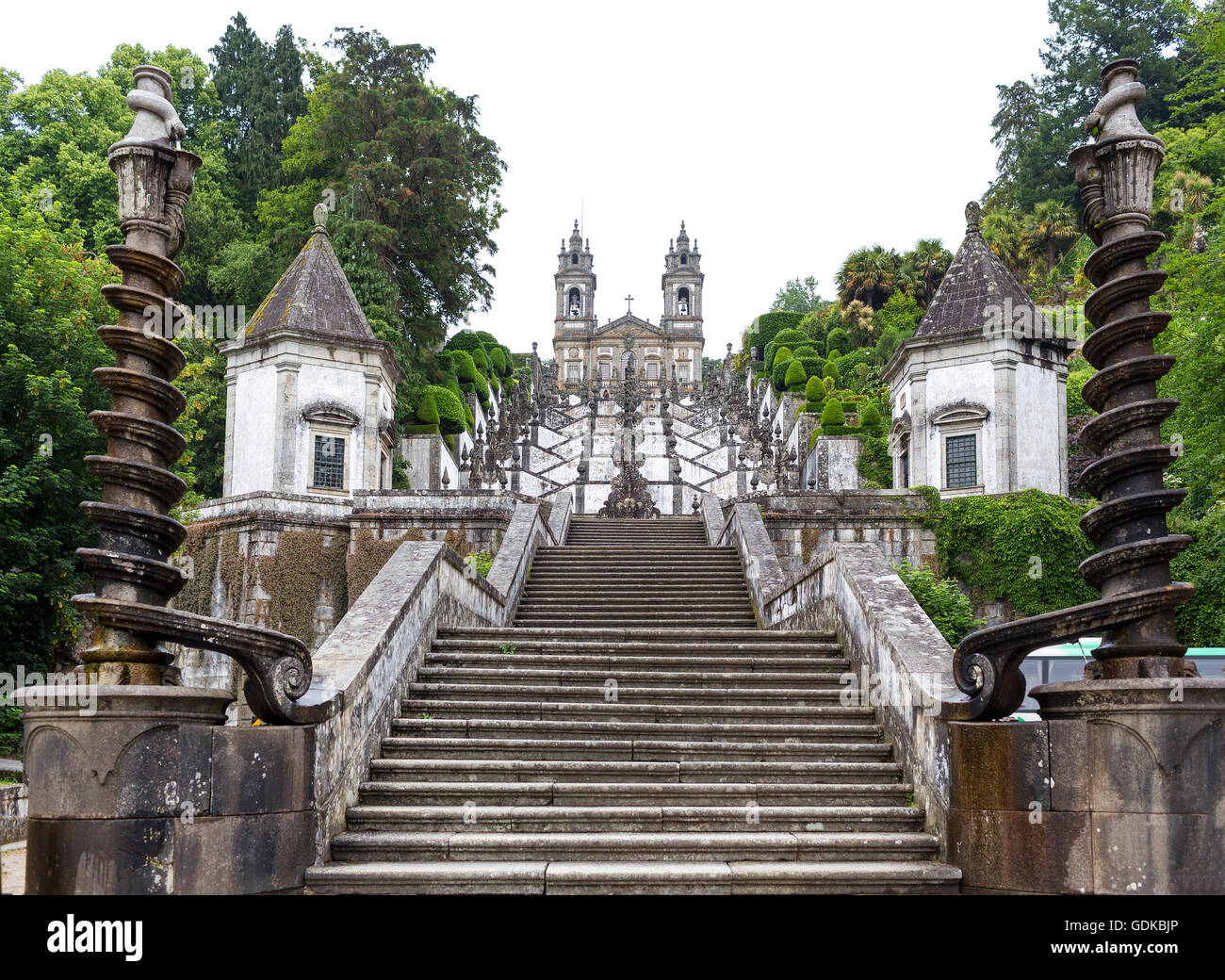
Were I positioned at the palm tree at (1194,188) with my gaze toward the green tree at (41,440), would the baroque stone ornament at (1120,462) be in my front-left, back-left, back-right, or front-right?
front-left

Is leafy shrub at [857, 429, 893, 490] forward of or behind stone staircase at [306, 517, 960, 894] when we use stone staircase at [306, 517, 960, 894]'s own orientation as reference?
behind

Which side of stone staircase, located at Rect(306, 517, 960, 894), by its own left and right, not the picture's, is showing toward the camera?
front

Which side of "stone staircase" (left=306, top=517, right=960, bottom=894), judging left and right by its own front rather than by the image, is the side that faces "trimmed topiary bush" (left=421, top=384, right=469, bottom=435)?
back

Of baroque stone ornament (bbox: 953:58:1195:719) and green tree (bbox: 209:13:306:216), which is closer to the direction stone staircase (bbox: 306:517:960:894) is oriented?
the baroque stone ornament

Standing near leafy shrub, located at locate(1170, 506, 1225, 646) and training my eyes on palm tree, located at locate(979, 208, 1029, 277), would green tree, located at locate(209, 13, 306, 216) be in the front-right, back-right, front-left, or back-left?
front-left

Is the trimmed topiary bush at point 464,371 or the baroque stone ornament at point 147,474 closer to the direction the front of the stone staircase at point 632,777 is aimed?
the baroque stone ornament

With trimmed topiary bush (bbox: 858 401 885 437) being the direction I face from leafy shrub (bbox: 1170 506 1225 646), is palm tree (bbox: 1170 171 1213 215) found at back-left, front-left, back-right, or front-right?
front-right

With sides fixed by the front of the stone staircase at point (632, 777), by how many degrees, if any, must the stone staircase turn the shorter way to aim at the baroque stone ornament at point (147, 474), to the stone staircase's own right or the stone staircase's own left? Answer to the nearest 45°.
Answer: approximately 45° to the stone staircase's own right

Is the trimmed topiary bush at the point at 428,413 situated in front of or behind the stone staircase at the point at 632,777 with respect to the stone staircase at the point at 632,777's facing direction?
behind
